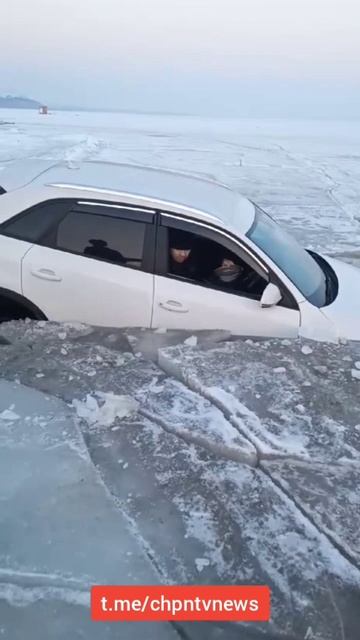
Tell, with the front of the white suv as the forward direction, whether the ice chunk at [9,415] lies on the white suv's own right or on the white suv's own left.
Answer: on the white suv's own right

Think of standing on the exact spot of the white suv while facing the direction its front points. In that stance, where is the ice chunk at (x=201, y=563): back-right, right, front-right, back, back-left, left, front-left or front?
right

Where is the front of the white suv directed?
to the viewer's right

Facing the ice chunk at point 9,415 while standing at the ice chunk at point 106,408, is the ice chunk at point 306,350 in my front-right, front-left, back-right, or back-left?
back-right

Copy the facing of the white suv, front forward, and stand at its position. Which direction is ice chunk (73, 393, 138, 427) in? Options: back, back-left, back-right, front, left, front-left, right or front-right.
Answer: right

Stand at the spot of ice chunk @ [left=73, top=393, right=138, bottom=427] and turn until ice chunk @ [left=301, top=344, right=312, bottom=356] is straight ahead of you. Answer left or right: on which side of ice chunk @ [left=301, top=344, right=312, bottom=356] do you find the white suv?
left
